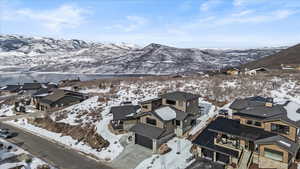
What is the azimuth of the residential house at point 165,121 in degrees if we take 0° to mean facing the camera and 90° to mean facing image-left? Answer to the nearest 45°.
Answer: approximately 45°

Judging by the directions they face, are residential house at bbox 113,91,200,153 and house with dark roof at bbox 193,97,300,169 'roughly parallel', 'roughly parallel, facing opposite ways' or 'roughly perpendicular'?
roughly parallel

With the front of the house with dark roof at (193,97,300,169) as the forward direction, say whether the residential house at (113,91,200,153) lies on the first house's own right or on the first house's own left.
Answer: on the first house's own right

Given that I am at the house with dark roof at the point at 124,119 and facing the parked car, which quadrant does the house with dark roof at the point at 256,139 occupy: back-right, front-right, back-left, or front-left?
back-left

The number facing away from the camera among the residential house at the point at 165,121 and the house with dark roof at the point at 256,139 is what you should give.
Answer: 0

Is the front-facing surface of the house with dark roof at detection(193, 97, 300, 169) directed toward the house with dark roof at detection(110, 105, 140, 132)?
no

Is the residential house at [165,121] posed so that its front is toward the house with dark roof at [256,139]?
no

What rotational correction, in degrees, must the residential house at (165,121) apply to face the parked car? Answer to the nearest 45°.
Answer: approximately 45° to its right

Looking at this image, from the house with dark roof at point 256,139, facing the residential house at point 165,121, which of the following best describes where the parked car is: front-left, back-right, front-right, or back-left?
front-left
